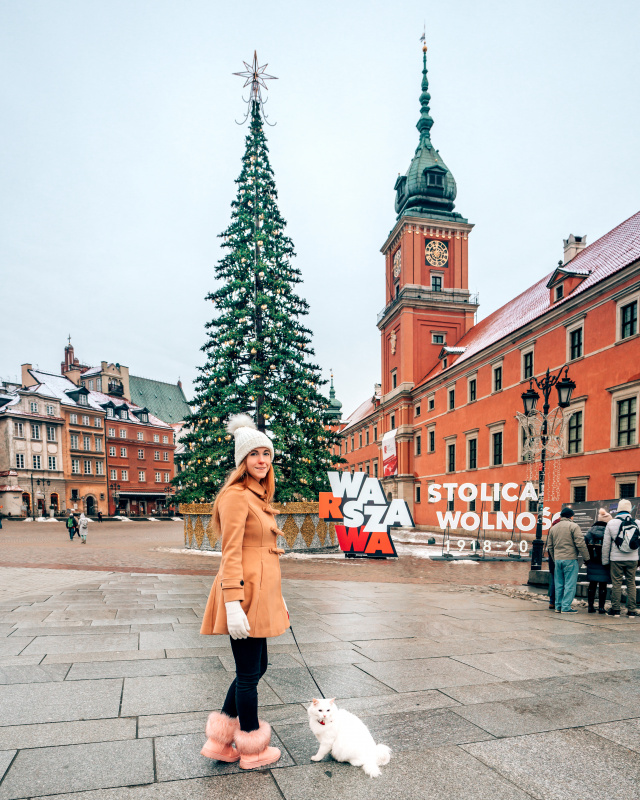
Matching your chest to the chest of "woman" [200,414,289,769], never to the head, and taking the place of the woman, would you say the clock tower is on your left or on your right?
on your left

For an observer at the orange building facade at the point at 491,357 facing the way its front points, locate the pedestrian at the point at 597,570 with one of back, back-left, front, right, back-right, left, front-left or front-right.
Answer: front-left

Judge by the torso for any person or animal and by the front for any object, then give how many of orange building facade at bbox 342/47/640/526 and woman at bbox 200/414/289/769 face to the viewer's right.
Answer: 1

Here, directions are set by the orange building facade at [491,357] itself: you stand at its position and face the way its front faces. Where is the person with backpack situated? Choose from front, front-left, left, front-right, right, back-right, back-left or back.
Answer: front-left

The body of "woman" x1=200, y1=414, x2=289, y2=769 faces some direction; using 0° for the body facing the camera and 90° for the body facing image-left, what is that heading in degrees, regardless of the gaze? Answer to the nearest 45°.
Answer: approximately 270°

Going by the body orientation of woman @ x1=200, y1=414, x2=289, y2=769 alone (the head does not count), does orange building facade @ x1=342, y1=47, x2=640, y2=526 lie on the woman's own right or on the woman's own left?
on the woman's own left
